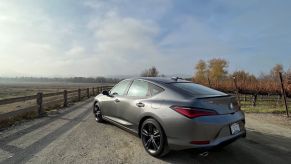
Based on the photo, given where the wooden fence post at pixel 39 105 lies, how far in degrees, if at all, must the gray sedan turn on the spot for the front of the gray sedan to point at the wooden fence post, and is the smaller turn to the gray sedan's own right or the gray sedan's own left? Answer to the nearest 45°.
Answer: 0° — it already faces it

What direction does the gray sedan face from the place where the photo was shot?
facing away from the viewer and to the left of the viewer
